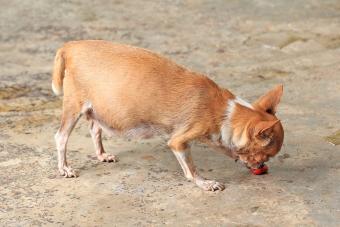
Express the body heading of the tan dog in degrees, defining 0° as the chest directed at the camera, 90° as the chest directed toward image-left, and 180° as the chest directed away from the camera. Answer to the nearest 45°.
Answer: approximately 270°

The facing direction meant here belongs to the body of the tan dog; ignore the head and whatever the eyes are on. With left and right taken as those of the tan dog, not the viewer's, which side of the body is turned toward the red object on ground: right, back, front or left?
front
